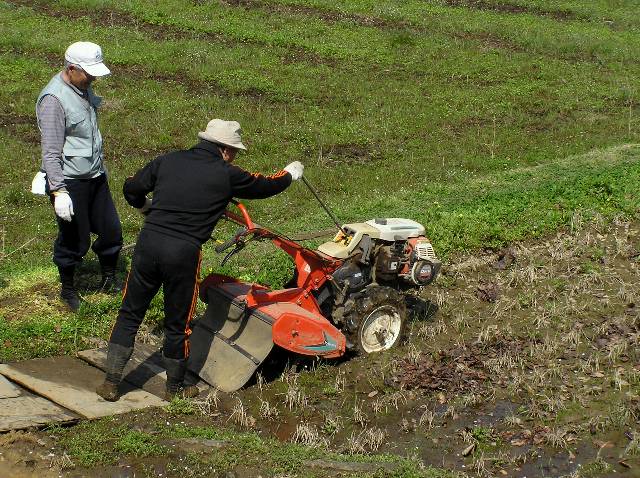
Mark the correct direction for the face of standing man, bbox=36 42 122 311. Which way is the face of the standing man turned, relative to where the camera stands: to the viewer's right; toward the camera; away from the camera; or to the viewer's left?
to the viewer's right

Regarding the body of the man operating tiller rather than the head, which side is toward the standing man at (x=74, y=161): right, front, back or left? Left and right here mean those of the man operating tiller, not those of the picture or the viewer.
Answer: left

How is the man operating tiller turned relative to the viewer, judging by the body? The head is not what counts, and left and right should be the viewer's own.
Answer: facing away from the viewer and to the right of the viewer

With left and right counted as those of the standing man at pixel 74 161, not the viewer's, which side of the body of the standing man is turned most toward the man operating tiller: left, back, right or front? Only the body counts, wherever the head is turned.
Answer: front

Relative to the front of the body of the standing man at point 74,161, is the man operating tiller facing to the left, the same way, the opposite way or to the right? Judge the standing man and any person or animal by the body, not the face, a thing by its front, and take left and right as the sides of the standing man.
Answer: to the left

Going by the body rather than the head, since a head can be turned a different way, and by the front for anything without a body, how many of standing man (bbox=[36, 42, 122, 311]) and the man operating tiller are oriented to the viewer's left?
0
